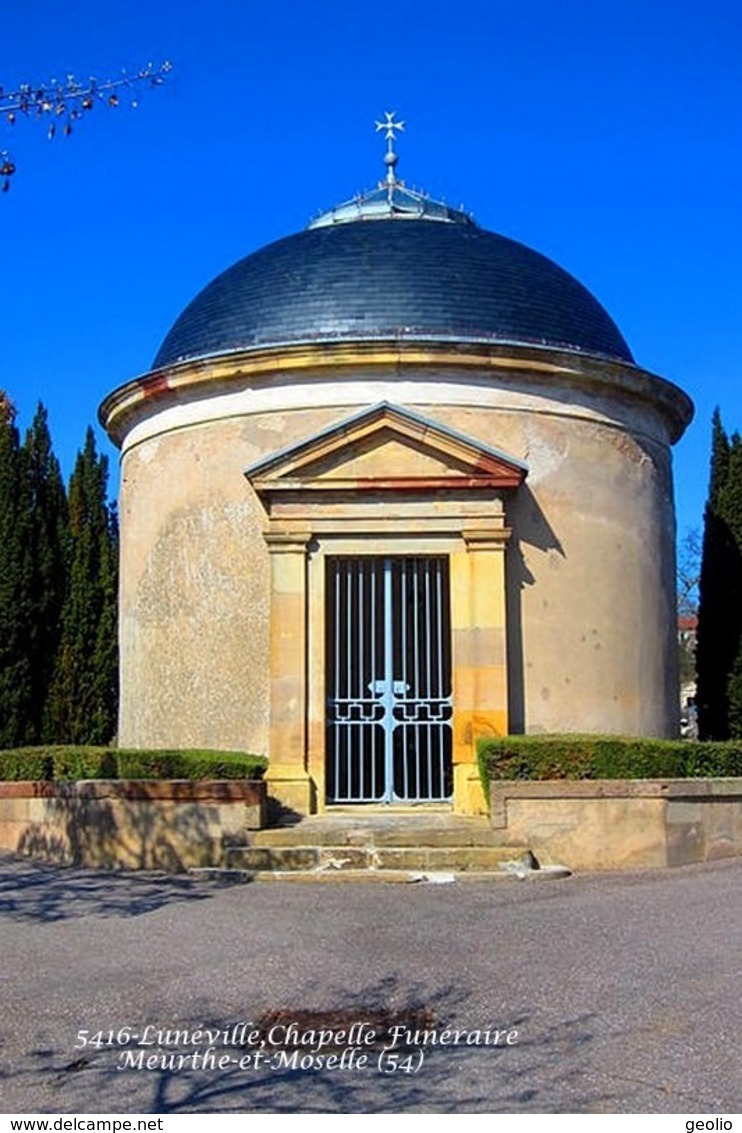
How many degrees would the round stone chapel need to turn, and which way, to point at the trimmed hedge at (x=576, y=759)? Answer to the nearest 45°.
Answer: approximately 45° to its left

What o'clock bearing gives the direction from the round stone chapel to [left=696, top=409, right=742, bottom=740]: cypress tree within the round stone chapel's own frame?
The cypress tree is roughly at 8 o'clock from the round stone chapel.

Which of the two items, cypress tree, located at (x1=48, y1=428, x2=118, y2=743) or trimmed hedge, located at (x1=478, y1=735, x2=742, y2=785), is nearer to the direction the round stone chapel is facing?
the trimmed hedge

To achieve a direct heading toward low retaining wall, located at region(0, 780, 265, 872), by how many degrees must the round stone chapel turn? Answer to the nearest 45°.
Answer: approximately 45° to its right

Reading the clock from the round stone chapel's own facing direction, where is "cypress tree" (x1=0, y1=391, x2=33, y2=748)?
The cypress tree is roughly at 4 o'clock from the round stone chapel.

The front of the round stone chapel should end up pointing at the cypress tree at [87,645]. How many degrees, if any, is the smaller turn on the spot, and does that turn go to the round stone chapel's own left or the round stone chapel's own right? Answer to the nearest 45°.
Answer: approximately 135° to the round stone chapel's own right

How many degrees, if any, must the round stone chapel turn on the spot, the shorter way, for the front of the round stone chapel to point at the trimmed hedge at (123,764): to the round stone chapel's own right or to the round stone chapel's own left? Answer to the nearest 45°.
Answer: approximately 45° to the round stone chapel's own right

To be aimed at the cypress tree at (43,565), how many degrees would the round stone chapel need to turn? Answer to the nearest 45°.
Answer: approximately 135° to its right

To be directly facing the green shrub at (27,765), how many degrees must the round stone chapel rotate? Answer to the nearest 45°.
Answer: approximately 90° to its right

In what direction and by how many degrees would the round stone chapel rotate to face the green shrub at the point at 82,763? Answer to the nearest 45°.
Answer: approximately 90° to its right

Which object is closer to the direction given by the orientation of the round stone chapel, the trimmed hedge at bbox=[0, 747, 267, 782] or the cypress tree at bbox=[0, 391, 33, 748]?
the trimmed hedge

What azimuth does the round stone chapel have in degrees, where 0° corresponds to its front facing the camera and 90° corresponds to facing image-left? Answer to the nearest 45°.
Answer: approximately 0°
